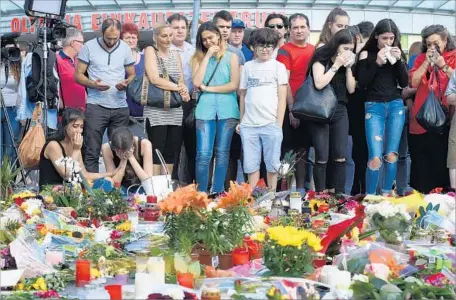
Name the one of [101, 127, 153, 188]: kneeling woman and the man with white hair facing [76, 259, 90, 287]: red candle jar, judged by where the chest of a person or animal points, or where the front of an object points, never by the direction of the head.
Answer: the kneeling woman

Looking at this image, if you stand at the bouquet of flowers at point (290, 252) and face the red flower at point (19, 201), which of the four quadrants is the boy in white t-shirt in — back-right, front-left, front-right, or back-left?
front-right

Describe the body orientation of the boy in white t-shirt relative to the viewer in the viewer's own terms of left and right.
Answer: facing the viewer

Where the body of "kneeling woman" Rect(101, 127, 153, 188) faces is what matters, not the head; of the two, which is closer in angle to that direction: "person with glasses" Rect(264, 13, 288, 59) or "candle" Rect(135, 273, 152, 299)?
the candle

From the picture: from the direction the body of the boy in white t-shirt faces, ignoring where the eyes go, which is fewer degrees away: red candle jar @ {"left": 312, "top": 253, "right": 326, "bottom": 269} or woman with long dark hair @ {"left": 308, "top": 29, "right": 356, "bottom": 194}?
the red candle jar

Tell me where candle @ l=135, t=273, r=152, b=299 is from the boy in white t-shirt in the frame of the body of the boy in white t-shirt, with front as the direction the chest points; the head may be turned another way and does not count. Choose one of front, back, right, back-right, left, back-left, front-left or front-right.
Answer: front

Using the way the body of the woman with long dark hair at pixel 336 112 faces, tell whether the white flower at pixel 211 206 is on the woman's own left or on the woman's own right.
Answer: on the woman's own right

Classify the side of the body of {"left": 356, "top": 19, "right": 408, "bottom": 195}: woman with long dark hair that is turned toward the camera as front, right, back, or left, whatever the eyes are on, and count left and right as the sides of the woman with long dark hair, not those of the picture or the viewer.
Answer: front

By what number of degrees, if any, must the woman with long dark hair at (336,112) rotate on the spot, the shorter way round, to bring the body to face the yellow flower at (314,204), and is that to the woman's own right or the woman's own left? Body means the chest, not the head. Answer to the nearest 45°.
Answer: approximately 45° to the woman's own right

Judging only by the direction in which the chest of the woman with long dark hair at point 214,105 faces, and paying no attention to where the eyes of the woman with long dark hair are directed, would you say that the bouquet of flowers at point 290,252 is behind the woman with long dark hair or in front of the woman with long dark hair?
in front

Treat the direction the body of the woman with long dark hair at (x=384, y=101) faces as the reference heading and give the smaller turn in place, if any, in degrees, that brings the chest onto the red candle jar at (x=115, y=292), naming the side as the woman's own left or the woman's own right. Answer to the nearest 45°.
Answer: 0° — they already face it
